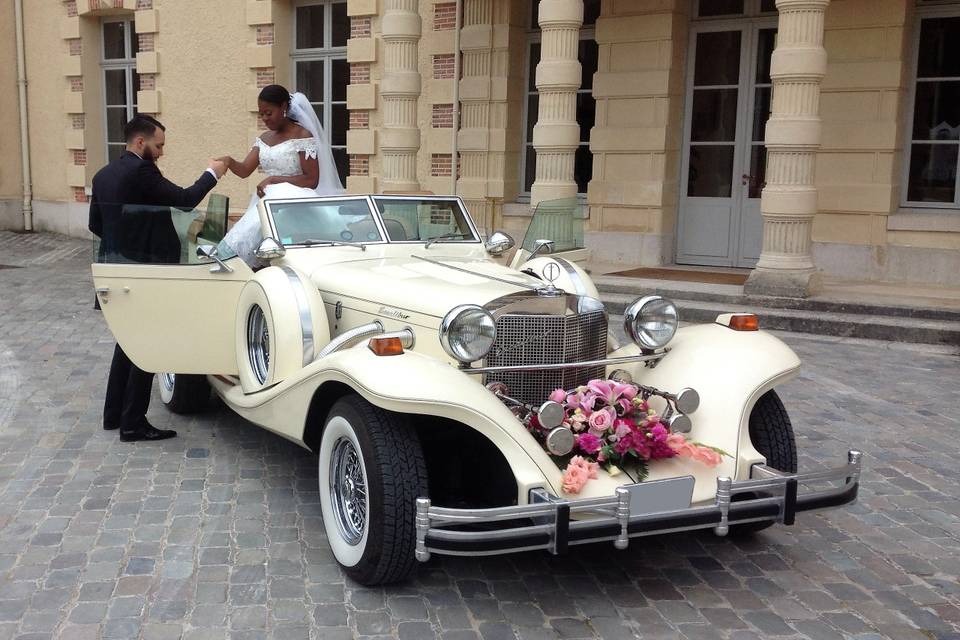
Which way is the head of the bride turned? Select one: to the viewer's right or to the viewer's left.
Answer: to the viewer's left

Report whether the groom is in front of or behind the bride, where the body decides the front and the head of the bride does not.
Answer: in front

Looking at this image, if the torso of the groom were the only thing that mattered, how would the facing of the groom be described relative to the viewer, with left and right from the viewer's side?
facing away from the viewer and to the right of the viewer

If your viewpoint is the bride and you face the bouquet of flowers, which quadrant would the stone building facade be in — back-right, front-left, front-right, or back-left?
back-left

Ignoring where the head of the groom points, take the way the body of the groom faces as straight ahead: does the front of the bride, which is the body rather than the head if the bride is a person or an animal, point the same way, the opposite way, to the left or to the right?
the opposite way

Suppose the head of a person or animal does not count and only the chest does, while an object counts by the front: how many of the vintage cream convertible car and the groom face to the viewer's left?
0

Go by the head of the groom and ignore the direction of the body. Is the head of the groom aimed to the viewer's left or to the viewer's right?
to the viewer's right

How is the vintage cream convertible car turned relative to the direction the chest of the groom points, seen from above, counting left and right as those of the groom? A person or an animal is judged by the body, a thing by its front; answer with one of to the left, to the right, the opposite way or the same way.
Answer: to the right

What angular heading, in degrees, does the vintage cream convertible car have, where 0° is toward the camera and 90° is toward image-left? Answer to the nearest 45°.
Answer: approximately 315°
